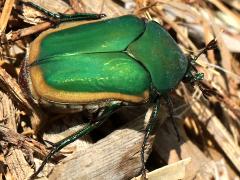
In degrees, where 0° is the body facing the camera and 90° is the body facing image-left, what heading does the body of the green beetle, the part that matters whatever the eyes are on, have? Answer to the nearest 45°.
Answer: approximately 270°
